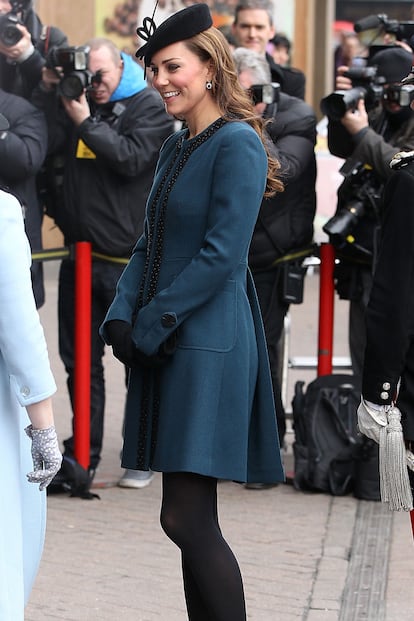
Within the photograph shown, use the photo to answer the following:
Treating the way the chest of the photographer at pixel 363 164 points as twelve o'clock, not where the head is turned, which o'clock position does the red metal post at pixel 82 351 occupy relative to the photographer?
The red metal post is roughly at 1 o'clock from the photographer.

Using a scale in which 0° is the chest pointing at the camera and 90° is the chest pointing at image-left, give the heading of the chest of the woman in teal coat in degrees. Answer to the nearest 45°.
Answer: approximately 45°

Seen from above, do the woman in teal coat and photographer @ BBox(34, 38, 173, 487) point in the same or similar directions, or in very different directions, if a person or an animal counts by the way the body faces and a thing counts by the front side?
same or similar directions

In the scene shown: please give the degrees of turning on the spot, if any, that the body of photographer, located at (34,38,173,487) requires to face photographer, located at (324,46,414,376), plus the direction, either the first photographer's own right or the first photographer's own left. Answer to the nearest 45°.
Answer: approximately 135° to the first photographer's own left

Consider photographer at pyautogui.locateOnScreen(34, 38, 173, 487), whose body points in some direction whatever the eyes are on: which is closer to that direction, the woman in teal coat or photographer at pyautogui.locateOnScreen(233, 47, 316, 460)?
the woman in teal coat

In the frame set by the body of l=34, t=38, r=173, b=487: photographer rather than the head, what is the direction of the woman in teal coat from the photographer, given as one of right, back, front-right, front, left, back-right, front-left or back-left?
front-left

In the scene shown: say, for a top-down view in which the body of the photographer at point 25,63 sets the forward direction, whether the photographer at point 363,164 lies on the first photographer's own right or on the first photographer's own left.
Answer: on the first photographer's own left

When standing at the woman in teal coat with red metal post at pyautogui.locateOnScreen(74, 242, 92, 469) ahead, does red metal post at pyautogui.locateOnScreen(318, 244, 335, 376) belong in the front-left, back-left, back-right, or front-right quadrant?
front-right

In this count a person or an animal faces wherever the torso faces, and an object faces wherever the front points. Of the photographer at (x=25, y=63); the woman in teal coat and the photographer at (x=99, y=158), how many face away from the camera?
0

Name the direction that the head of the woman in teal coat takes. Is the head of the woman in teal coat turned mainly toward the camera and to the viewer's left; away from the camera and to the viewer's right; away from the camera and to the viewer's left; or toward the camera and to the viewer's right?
toward the camera and to the viewer's left
